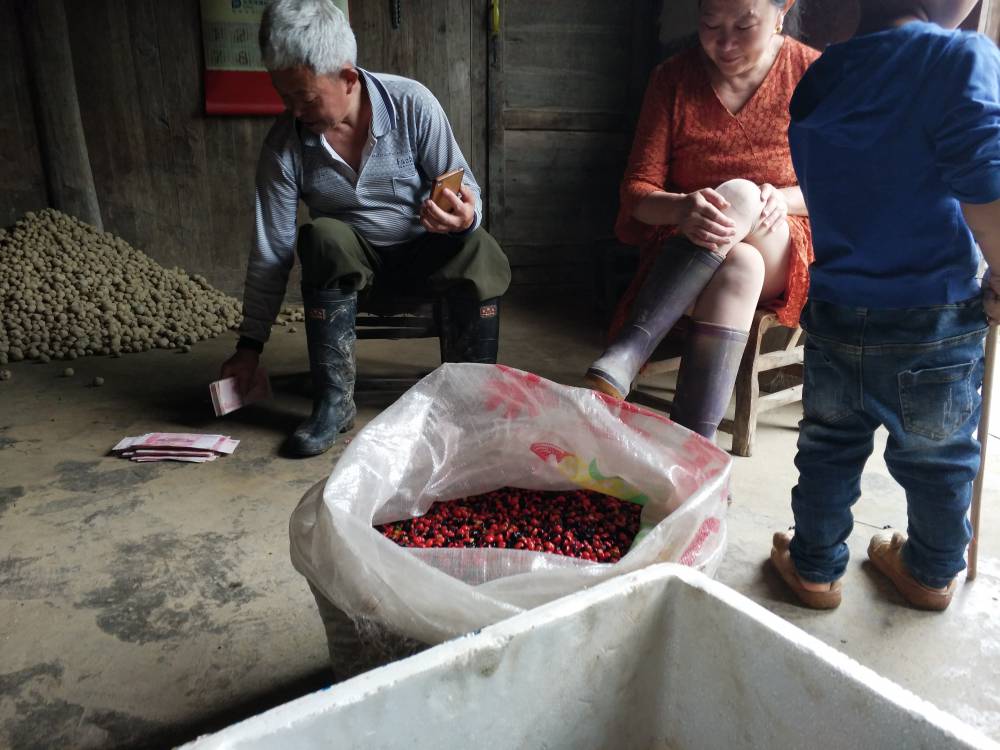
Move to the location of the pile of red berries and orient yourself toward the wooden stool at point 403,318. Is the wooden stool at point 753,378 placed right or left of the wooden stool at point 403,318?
right

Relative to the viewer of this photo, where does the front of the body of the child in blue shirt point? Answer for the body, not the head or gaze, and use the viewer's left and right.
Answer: facing away from the viewer and to the left of the viewer

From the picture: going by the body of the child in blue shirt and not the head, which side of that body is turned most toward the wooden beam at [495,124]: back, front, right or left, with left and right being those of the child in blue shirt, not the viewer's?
front

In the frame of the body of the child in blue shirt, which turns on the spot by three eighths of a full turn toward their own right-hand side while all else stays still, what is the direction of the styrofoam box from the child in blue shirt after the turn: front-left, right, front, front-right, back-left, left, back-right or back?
right

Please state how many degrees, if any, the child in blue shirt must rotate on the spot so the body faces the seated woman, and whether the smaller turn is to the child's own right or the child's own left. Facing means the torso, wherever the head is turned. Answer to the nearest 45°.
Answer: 0° — they already face them
